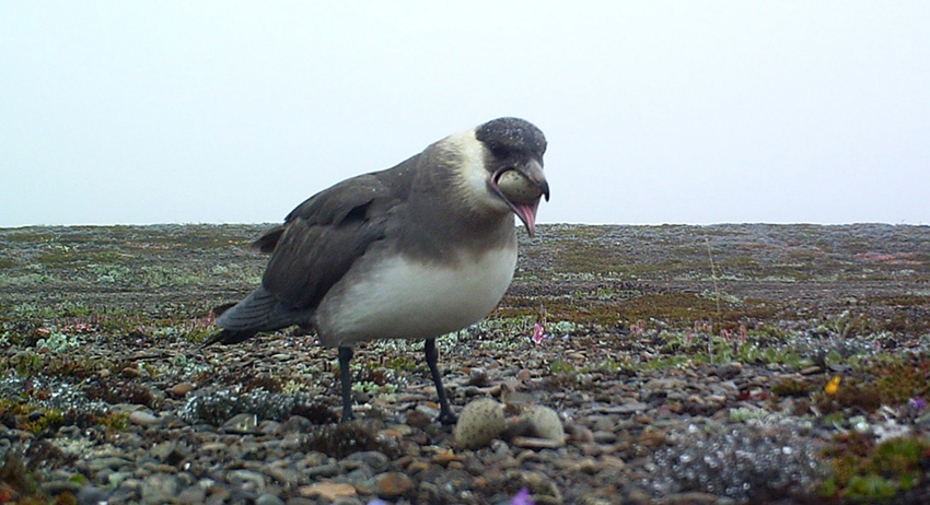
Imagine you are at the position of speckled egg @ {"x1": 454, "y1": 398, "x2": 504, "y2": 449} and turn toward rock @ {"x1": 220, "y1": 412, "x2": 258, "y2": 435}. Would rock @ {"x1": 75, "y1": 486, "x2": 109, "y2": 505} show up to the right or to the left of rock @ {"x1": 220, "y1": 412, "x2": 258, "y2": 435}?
left

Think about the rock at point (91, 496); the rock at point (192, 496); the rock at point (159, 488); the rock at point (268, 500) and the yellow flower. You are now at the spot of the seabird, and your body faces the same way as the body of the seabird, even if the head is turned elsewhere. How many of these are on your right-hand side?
4

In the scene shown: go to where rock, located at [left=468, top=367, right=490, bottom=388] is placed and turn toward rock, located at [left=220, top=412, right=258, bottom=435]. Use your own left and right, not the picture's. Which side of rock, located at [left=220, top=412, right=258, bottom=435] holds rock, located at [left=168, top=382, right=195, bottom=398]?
right

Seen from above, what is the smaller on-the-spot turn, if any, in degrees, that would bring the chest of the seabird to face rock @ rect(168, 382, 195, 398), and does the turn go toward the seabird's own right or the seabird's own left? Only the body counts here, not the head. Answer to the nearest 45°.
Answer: approximately 180°

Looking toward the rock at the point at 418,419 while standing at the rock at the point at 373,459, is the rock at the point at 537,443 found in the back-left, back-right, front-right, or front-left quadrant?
front-right

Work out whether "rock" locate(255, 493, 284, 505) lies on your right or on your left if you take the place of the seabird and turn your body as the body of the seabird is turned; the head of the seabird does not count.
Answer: on your right

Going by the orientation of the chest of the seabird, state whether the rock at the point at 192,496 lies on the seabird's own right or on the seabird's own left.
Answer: on the seabird's own right

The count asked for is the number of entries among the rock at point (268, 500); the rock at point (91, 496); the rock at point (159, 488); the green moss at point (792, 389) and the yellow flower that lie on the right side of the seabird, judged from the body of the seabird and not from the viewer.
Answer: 3

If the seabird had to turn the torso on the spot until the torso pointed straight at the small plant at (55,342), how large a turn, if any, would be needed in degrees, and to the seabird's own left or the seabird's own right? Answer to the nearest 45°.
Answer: approximately 180°

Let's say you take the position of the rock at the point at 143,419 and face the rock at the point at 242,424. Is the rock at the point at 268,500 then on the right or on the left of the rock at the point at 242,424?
right

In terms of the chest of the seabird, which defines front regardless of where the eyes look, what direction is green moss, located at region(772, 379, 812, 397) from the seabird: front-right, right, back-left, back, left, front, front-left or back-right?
front-left

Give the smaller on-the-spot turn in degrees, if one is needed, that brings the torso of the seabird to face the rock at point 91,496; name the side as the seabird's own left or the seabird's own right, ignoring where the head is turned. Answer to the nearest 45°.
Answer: approximately 90° to the seabird's own right
